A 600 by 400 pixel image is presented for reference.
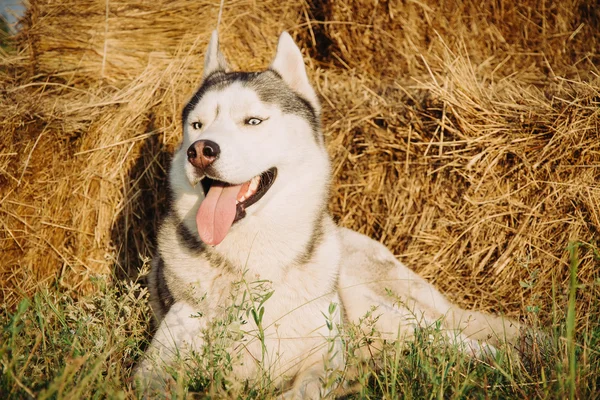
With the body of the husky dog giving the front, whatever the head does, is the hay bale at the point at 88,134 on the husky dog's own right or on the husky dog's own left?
on the husky dog's own right

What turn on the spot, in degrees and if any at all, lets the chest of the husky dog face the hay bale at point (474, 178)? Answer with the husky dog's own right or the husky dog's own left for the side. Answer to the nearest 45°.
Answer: approximately 180°

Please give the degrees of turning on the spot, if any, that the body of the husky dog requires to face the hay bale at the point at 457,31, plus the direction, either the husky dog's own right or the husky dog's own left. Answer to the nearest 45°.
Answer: approximately 180°

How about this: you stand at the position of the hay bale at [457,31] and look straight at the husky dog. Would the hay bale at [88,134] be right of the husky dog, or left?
right

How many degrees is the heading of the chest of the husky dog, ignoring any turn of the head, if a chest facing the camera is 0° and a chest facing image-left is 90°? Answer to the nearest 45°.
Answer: approximately 45°

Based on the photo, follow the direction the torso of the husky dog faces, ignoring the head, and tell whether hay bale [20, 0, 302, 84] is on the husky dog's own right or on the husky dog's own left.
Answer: on the husky dog's own right
